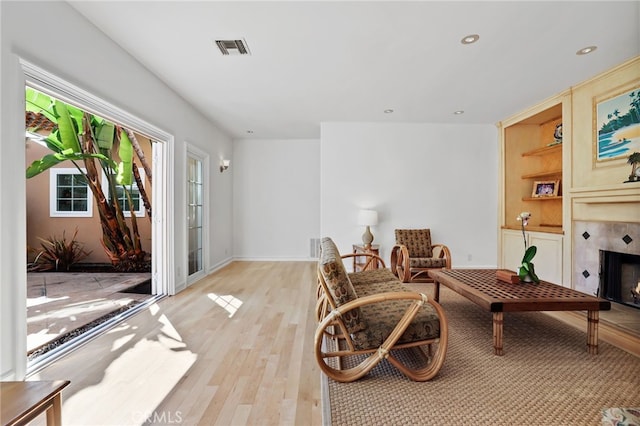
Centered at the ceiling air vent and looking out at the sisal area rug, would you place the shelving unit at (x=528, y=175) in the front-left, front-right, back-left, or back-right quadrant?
front-left

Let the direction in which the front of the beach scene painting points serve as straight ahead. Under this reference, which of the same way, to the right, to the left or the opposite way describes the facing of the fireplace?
the same way

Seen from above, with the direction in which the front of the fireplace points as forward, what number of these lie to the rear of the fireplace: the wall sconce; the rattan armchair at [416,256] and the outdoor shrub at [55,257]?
0

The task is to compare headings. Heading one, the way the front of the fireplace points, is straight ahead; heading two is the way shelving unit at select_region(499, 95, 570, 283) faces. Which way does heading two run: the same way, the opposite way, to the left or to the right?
the same way

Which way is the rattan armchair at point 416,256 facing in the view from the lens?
facing the viewer and to the right of the viewer

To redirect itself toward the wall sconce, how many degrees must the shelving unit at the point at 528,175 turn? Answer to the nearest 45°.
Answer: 0° — it already faces it

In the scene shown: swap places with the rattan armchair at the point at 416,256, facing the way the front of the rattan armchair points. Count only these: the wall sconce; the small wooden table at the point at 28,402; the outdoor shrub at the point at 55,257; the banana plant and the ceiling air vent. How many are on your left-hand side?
0

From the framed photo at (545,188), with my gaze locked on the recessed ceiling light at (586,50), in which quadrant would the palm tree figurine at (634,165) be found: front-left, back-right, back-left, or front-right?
front-left

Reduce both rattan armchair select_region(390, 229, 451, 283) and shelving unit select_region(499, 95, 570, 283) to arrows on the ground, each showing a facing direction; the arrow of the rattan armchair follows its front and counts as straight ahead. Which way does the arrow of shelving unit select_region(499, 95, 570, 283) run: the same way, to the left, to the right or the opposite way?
to the right

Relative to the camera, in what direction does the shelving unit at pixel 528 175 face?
facing the viewer and to the left of the viewer

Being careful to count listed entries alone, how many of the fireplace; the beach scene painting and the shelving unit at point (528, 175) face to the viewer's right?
0

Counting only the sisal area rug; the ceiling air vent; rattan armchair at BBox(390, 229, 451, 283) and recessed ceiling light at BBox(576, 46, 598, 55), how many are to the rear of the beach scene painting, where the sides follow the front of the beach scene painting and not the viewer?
0

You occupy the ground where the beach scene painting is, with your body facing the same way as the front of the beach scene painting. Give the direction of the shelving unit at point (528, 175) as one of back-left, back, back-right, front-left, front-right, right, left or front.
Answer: right

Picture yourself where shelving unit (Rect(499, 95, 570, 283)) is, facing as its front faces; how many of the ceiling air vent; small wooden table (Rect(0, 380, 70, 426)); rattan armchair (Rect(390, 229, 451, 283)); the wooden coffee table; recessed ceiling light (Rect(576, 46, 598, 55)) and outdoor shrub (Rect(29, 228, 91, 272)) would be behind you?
0

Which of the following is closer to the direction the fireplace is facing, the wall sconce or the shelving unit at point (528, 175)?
the wall sconce

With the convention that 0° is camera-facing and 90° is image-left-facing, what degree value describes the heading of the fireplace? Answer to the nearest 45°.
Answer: approximately 45°

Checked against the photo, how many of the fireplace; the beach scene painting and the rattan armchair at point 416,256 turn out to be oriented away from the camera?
0
